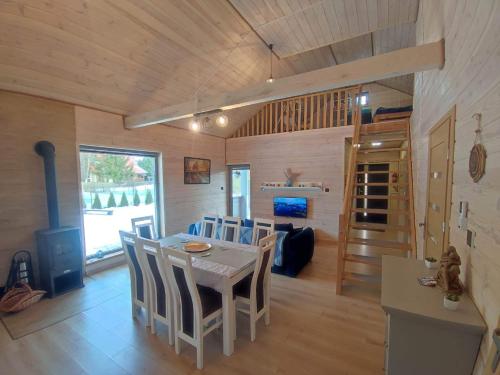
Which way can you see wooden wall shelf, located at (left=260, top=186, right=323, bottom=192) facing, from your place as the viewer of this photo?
facing the viewer

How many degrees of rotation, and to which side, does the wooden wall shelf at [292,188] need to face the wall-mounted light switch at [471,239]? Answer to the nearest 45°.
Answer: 0° — it already faces it

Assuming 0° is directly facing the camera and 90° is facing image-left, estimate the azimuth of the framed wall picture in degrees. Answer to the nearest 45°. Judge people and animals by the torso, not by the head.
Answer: approximately 315°

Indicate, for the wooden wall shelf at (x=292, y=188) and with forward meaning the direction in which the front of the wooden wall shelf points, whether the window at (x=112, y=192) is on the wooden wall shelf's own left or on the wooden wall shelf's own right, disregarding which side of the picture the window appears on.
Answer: on the wooden wall shelf's own right

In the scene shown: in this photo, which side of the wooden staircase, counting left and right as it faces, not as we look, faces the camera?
front

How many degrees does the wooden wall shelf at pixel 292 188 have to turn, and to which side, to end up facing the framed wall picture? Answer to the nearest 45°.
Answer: approximately 90° to its right

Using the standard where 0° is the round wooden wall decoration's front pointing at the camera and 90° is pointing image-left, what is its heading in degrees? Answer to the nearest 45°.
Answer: approximately 45°

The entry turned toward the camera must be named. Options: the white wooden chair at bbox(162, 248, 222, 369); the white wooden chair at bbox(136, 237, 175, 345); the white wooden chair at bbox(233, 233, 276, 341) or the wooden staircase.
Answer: the wooden staircase

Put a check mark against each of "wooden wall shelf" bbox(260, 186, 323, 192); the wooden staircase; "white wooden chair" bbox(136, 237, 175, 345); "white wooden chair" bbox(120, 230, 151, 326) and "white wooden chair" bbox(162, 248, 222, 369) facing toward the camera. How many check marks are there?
2

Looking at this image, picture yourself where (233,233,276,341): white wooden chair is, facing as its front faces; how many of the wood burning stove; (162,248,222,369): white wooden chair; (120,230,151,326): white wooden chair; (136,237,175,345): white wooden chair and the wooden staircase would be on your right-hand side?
1

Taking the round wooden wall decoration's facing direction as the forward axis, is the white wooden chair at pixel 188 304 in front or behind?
in front

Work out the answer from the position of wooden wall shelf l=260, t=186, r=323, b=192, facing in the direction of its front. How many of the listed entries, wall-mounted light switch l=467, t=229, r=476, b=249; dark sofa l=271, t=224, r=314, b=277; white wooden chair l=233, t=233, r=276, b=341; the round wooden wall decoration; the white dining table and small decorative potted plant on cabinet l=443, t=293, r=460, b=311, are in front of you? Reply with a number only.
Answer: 6

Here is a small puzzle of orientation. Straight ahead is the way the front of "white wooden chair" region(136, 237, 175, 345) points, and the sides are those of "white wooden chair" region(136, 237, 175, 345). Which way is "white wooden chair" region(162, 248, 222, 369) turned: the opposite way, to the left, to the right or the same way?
the same way

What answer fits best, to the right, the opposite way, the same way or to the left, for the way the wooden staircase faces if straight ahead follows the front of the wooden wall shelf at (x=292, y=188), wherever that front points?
the same way

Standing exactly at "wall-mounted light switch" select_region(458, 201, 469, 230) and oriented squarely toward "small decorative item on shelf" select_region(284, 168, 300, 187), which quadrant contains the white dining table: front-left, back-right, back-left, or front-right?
front-left
